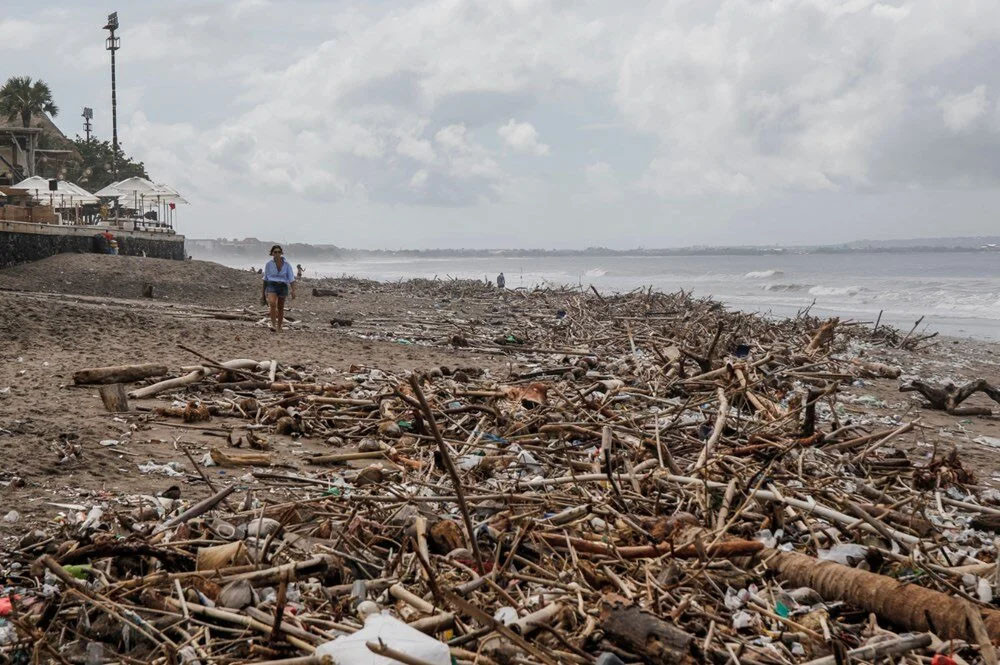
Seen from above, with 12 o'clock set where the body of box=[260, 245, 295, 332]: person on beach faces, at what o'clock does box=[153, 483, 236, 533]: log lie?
The log is roughly at 12 o'clock from the person on beach.

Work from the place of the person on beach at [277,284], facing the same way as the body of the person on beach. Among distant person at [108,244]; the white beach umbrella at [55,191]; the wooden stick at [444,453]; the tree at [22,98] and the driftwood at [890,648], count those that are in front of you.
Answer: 2

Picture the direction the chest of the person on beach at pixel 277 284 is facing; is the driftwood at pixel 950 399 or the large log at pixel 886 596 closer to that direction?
the large log

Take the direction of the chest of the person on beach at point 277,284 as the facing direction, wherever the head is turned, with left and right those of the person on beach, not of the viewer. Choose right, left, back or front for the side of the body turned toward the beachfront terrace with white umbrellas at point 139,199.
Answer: back

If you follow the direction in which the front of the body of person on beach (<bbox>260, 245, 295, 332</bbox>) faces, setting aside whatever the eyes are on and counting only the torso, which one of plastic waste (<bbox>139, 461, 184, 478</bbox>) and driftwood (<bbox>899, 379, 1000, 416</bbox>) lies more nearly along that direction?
the plastic waste

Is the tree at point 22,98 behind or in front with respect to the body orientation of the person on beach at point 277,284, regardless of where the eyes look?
behind

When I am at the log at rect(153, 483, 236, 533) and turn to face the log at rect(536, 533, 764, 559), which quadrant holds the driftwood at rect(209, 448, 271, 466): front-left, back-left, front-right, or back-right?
back-left

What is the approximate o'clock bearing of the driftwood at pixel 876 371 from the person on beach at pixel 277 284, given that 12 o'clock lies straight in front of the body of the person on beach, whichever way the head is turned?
The driftwood is roughly at 10 o'clock from the person on beach.

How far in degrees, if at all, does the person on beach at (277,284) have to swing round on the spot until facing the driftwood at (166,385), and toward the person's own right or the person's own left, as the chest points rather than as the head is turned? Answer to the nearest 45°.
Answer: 0° — they already face it

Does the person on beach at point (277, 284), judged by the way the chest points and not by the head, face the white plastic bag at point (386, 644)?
yes

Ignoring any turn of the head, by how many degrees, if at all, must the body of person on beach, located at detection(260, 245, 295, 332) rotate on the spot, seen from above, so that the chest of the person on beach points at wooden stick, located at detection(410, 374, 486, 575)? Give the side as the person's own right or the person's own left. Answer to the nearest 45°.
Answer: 0° — they already face it

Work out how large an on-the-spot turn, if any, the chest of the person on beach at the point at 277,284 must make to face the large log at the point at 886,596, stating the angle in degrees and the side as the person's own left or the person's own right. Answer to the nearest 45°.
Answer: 0° — they already face it

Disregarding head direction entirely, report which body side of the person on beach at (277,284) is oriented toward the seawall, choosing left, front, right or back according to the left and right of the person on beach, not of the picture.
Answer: back

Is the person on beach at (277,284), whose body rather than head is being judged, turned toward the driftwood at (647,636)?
yes

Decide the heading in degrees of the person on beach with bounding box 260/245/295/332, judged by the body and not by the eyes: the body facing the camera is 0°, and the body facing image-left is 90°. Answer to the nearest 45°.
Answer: approximately 0°
